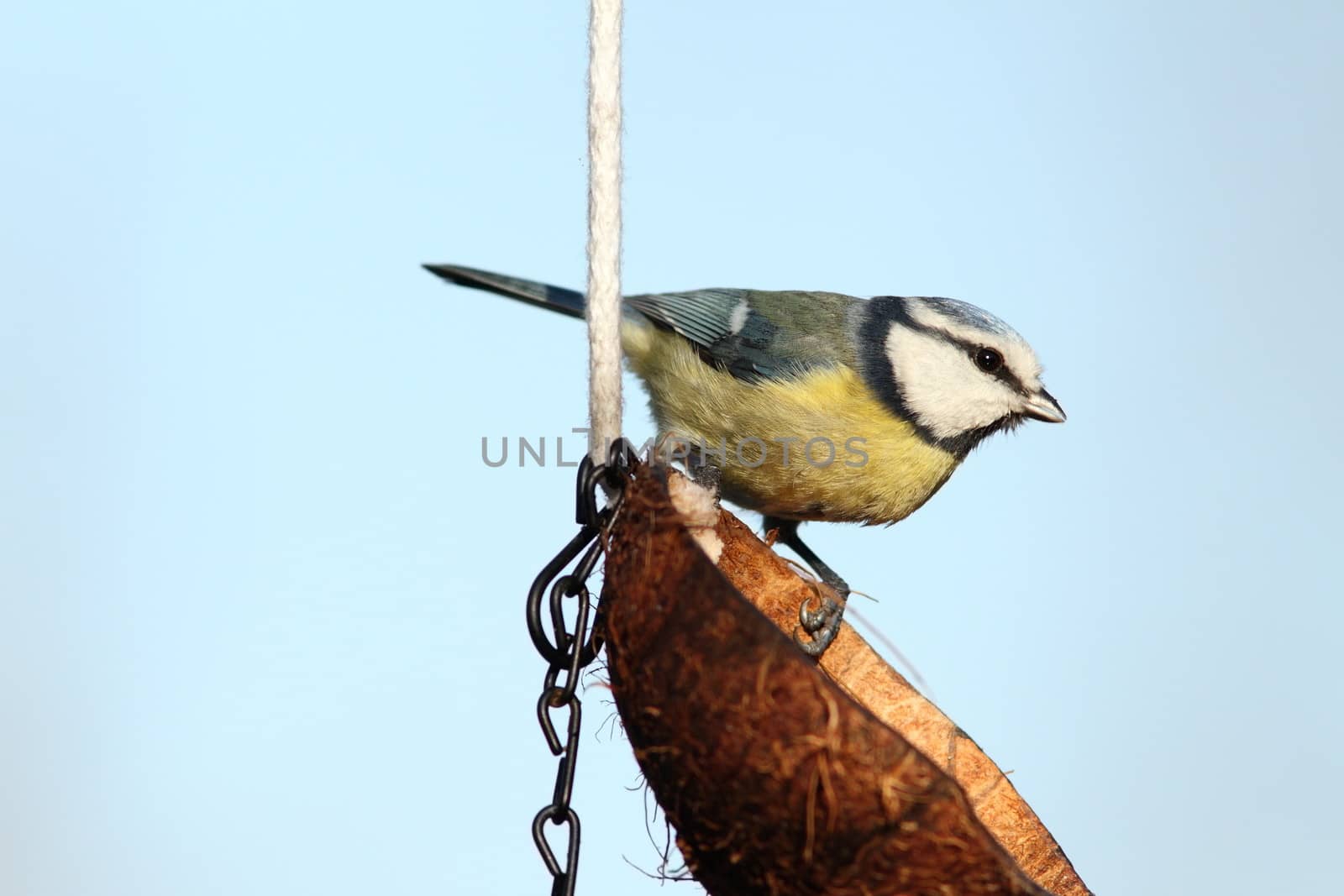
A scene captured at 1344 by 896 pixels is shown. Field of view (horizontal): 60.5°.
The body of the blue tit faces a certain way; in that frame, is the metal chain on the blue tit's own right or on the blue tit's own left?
on the blue tit's own right

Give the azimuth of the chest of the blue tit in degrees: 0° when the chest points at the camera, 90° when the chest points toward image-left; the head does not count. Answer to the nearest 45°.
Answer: approximately 270°

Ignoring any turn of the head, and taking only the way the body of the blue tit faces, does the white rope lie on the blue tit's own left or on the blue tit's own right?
on the blue tit's own right
